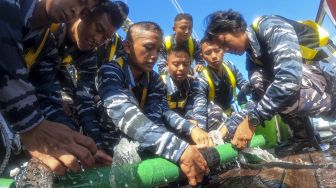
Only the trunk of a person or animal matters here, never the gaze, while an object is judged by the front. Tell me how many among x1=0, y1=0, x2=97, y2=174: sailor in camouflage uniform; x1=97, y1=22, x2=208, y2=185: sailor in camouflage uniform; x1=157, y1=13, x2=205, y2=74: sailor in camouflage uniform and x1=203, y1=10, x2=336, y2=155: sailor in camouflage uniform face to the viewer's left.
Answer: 1

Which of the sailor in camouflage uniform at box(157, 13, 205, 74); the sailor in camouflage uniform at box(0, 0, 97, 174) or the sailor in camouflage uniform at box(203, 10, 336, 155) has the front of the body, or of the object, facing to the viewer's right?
the sailor in camouflage uniform at box(0, 0, 97, 174)

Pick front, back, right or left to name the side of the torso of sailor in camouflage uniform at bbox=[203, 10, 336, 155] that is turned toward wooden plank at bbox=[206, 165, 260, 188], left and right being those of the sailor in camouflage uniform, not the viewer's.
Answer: left

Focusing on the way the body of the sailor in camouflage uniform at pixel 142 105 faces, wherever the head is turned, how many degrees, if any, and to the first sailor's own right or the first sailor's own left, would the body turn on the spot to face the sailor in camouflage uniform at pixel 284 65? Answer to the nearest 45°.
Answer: approximately 90° to the first sailor's own left

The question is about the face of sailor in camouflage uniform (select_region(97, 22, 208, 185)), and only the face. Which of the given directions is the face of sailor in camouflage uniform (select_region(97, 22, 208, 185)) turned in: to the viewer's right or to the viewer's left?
to the viewer's right

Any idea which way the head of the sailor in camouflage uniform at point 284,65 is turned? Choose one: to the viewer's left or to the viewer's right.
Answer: to the viewer's left

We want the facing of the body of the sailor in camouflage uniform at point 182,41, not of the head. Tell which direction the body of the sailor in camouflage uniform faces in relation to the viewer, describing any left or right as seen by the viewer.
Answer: facing the viewer

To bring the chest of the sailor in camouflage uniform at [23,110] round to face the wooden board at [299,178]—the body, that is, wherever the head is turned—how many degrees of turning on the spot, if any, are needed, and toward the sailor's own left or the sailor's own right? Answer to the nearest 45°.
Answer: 0° — they already face it

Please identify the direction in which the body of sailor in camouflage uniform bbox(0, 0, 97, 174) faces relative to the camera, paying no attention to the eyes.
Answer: to the viewer's right

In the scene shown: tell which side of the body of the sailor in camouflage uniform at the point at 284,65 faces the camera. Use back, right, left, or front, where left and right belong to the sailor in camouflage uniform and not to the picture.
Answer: left

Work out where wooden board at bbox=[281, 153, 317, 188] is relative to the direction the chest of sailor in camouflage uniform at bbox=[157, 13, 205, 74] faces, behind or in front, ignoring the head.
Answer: in front
